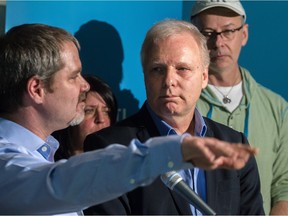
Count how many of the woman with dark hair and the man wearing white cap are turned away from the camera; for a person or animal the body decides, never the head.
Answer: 0

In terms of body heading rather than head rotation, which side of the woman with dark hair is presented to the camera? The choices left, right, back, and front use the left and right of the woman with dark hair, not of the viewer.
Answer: front

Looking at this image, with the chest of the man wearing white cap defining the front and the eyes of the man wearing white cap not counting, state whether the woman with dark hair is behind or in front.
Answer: in front

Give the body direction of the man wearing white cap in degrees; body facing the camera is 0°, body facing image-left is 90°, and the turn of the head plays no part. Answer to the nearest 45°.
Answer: approximately 45°

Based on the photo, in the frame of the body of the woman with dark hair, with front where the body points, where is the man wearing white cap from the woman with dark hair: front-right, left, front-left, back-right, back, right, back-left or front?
left

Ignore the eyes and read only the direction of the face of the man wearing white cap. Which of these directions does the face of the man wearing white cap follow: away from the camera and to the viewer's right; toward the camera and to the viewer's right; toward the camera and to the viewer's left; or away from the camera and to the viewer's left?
toward the camera and to the viewer's left
